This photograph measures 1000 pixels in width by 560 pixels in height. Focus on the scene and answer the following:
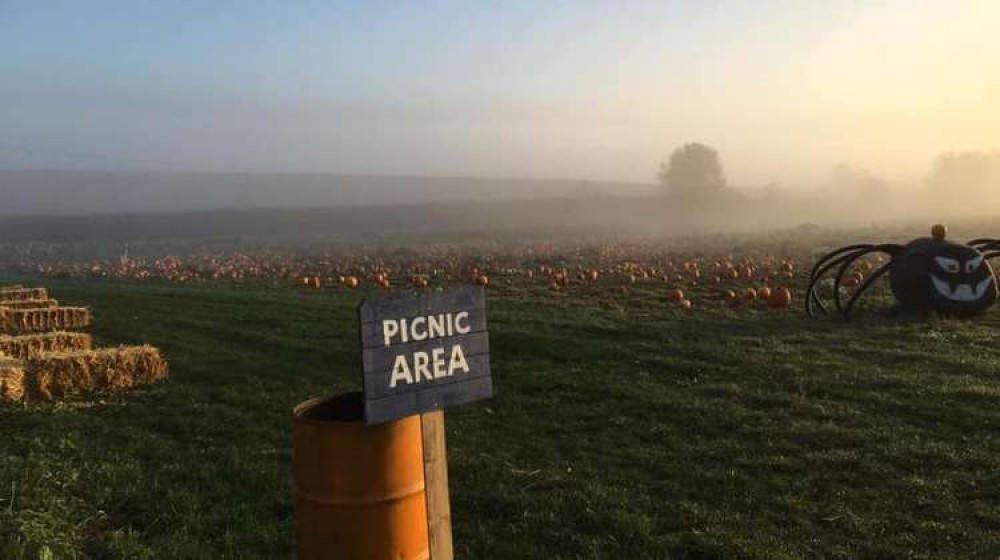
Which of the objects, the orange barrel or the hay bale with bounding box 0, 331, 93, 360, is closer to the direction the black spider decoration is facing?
the orange barrel

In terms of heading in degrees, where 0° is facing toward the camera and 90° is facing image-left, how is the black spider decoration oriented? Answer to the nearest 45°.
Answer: approximately 315°

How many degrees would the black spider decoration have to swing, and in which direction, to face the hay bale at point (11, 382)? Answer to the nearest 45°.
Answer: approximately 90° to its right

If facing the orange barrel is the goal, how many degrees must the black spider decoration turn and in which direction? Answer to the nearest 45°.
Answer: approximately 45° to its right

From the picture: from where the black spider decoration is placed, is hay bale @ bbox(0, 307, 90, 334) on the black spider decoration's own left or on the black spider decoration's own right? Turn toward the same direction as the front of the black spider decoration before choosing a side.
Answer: on the black spider decoration's own right

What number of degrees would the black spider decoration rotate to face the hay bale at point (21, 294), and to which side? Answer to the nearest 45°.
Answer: approximately 135° to its right

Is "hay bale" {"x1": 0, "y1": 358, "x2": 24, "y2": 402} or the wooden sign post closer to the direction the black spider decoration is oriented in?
the wooden sign post

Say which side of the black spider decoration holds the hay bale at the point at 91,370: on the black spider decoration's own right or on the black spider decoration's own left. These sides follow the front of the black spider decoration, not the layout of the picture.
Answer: on the black spider decoration's own right
